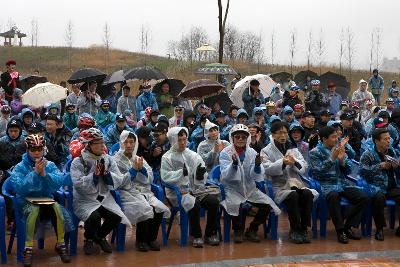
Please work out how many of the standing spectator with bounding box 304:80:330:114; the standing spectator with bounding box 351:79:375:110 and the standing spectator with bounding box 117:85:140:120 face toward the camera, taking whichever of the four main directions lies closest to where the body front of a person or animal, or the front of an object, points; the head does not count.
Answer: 3

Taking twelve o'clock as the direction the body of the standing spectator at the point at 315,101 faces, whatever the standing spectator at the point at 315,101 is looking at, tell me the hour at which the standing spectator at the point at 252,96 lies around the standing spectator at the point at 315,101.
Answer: the standing spectator at the point at 252,96 is roughly at 3 o'clock from the standing spectator at the point at 315,101.

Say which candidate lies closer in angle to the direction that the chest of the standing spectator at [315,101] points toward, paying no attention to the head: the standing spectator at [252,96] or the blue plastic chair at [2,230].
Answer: the blue plastic chair

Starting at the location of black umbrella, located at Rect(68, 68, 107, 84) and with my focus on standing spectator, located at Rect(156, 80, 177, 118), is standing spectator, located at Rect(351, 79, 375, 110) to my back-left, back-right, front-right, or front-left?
front-left

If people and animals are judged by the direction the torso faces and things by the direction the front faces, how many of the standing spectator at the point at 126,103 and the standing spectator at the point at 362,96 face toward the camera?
2

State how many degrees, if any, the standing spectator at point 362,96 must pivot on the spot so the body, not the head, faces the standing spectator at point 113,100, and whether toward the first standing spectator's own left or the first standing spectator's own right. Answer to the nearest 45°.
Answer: approximately 45° to the first standing spectator's own right

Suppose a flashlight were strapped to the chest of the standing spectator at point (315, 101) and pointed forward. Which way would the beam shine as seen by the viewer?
toward the camera

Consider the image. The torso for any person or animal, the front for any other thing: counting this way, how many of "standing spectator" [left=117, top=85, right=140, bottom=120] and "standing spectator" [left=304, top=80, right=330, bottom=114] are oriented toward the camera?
2

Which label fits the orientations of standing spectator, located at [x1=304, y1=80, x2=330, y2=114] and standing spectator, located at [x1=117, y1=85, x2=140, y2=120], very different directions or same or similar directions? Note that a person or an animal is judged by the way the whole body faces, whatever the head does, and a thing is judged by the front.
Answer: same or similar directions

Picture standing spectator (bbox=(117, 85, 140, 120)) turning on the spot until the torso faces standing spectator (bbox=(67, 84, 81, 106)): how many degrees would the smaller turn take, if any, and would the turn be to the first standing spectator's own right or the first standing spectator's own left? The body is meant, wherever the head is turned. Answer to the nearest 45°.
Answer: approximately 90° to the first standing spectator's own right

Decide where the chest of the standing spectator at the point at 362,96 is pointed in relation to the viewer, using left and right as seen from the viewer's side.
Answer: facing the viewer

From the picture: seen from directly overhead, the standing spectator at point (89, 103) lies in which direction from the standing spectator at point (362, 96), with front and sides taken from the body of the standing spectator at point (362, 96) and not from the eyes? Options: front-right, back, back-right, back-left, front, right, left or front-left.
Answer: front-right

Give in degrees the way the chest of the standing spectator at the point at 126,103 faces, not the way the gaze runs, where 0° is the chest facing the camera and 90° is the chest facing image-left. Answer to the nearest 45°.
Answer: approximately 0°
